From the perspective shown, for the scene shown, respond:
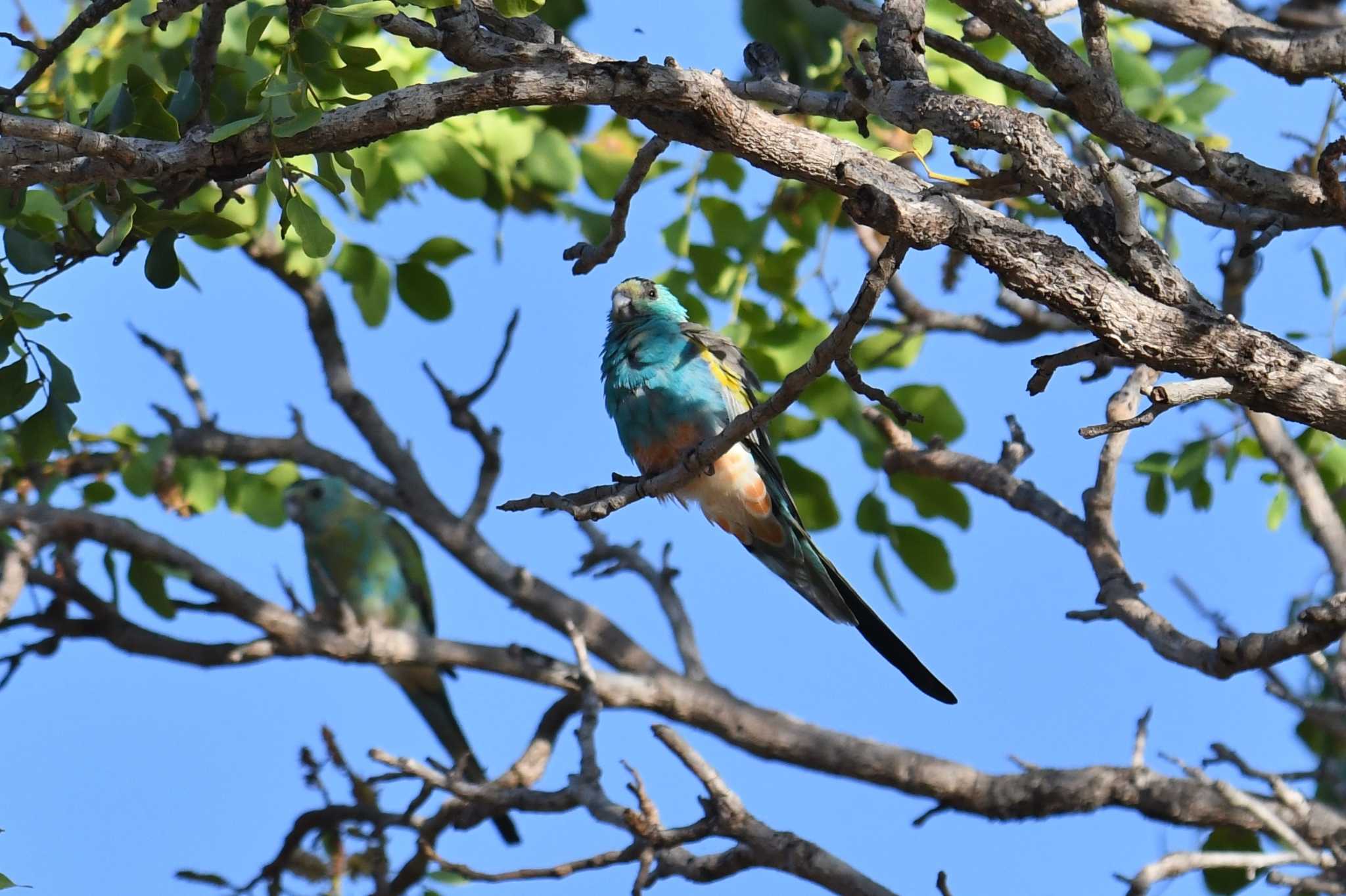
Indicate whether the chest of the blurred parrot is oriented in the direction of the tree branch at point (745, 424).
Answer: no

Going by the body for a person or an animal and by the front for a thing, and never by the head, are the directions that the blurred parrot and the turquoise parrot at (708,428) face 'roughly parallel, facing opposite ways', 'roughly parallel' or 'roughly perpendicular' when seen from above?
roughly parallel

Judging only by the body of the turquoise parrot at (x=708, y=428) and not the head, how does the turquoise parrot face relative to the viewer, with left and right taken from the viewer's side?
facing the viewer and to the left of the viewer

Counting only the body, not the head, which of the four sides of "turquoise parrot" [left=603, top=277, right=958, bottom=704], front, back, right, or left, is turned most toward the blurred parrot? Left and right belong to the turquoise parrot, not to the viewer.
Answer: right
